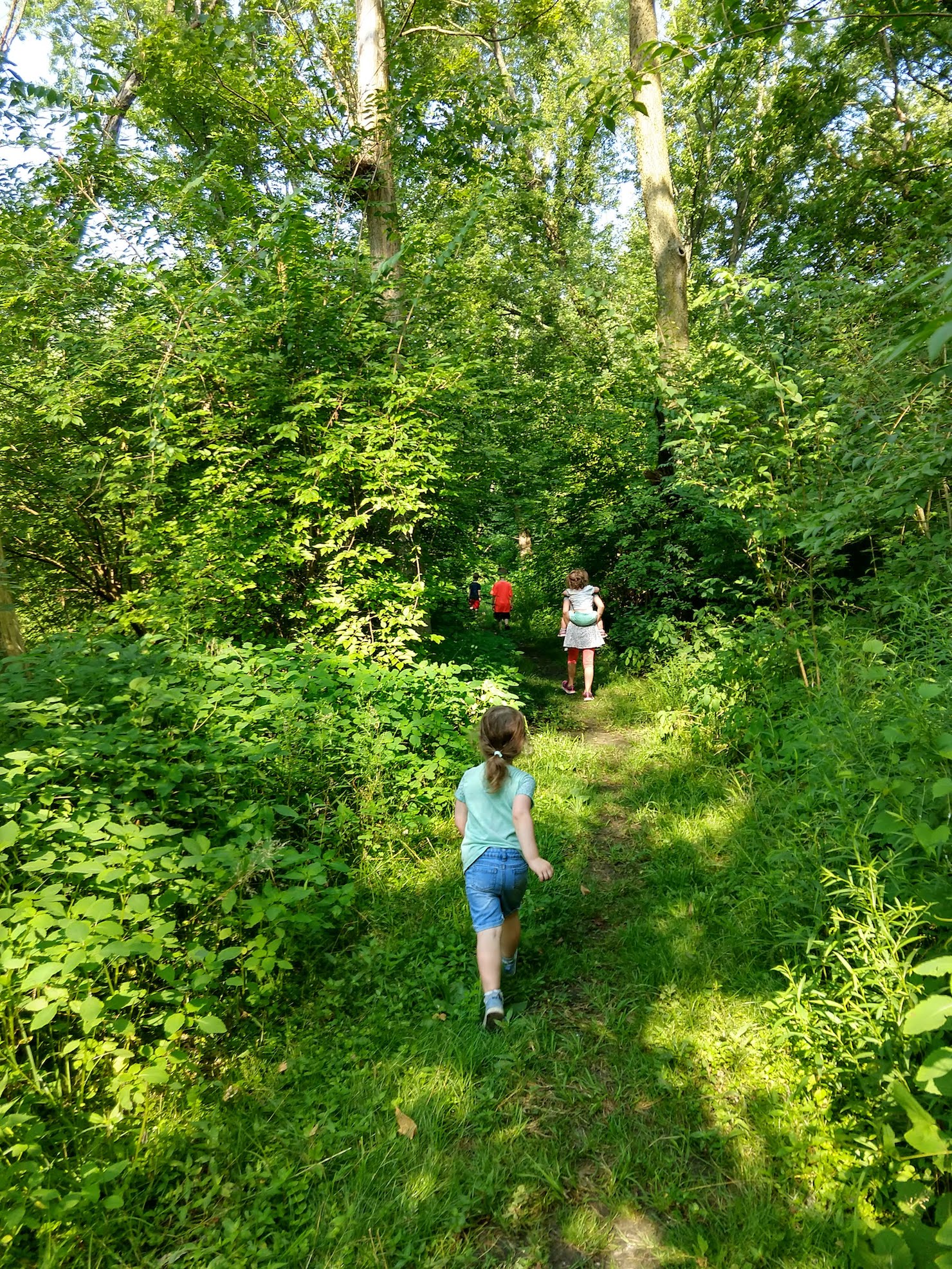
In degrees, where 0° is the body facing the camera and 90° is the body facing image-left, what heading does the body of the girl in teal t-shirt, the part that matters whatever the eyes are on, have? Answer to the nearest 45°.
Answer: approximately 180°

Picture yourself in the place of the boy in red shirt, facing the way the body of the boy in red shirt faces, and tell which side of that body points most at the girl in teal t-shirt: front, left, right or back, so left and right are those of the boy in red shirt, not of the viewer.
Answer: back

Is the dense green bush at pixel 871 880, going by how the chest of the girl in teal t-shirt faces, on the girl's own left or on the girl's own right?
on the girl's own right

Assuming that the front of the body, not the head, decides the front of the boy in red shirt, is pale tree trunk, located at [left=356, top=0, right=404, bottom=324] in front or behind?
behind

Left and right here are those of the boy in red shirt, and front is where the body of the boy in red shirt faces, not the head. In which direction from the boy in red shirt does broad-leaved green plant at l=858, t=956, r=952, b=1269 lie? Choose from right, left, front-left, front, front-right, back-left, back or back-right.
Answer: back

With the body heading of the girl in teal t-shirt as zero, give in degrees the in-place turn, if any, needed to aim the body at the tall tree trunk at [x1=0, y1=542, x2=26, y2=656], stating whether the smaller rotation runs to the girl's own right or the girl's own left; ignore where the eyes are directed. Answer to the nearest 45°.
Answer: approximately 90° to the girl's own left

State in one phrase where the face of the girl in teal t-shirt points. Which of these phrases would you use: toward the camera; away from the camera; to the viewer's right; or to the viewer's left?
away from the camera

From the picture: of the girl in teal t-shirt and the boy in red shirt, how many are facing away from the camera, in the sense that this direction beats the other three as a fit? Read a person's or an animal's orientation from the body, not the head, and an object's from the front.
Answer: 2

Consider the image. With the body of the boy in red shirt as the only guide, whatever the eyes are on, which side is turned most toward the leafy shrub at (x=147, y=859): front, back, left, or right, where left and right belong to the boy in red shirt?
back

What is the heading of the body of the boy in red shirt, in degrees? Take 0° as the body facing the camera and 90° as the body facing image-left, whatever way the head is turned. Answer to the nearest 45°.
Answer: approximately 180°

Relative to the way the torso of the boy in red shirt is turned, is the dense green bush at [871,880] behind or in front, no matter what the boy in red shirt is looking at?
behind

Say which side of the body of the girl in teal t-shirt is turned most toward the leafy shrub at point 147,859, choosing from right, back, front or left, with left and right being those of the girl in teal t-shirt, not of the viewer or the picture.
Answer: left
